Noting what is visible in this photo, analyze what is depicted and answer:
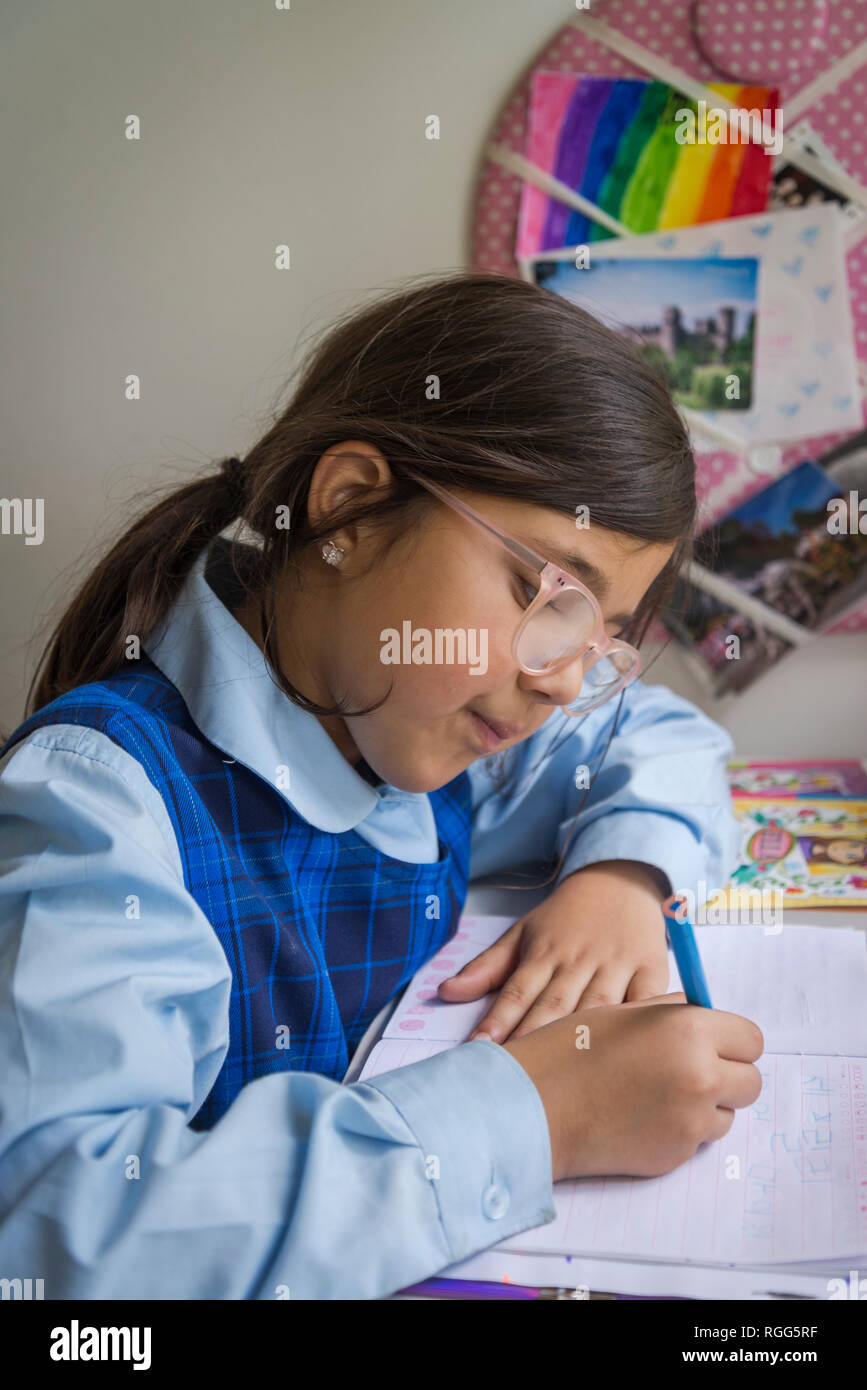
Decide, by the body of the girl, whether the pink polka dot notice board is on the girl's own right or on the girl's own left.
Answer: on the girl's own left

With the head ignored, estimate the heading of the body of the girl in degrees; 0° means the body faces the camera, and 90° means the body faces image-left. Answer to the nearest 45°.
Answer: approximately 315°

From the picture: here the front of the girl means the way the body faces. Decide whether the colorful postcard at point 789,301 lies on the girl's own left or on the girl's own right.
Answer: on the girl's own left

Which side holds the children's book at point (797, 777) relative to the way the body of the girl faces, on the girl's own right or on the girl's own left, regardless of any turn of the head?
on the girl's own left
